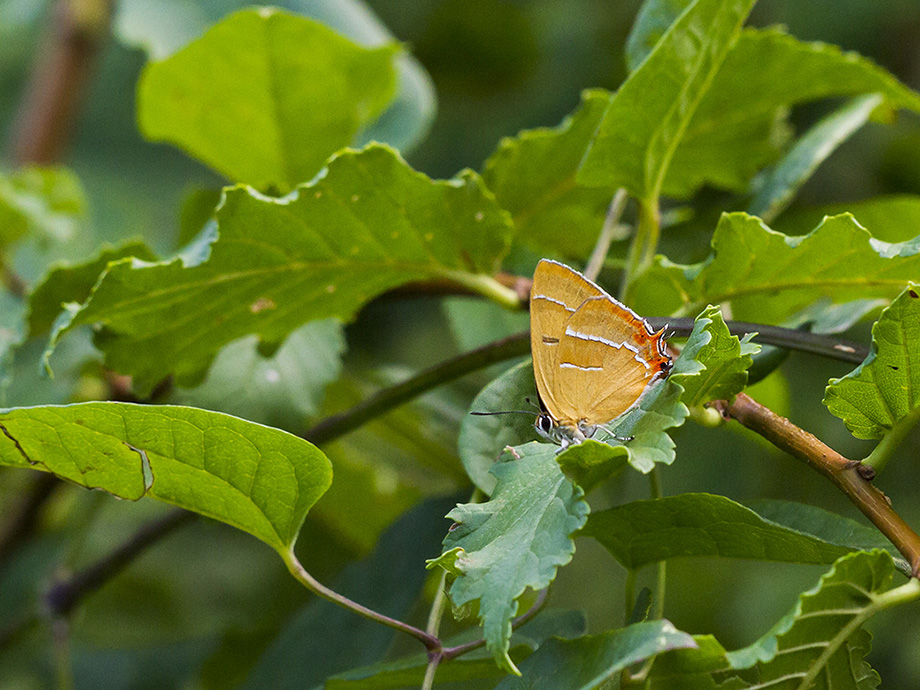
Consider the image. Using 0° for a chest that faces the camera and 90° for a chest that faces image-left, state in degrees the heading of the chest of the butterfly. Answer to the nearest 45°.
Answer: approximately 90°
